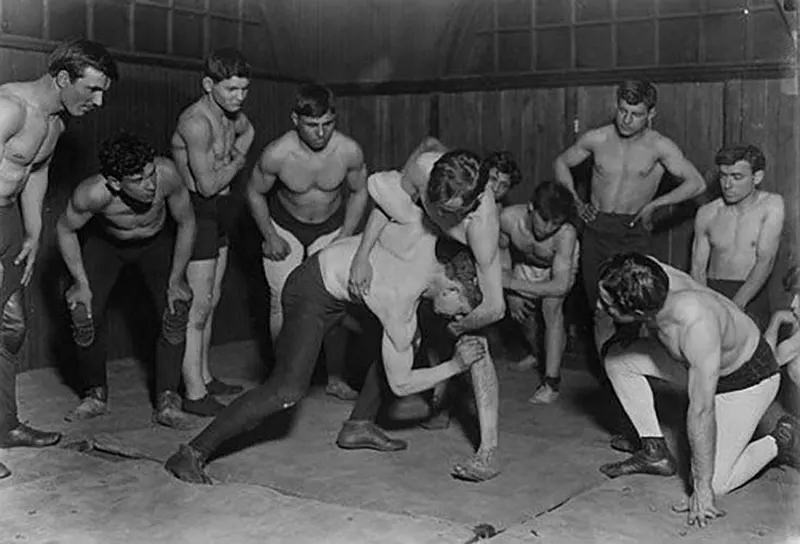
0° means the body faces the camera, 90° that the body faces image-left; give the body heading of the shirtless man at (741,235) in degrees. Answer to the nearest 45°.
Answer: approximately 45°

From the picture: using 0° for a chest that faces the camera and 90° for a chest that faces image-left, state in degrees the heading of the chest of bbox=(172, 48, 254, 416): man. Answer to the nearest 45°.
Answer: approximately 315°

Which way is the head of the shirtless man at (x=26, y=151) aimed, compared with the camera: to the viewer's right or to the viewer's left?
to the viewer's right

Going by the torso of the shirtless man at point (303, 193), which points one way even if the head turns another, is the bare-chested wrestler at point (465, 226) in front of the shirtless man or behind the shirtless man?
in front

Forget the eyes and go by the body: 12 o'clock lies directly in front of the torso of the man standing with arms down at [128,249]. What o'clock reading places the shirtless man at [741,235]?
The shirtless man is roughly at 9 o'clock from the man standing with arms down.

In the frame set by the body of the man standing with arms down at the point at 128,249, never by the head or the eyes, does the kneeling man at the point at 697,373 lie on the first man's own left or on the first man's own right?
on the first man's own left

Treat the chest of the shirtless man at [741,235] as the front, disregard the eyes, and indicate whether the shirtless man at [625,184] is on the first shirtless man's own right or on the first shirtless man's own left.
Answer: on the first shirtless man's own right

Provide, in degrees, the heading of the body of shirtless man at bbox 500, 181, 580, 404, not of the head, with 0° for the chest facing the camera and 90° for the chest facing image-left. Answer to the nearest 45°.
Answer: approximately 45°
